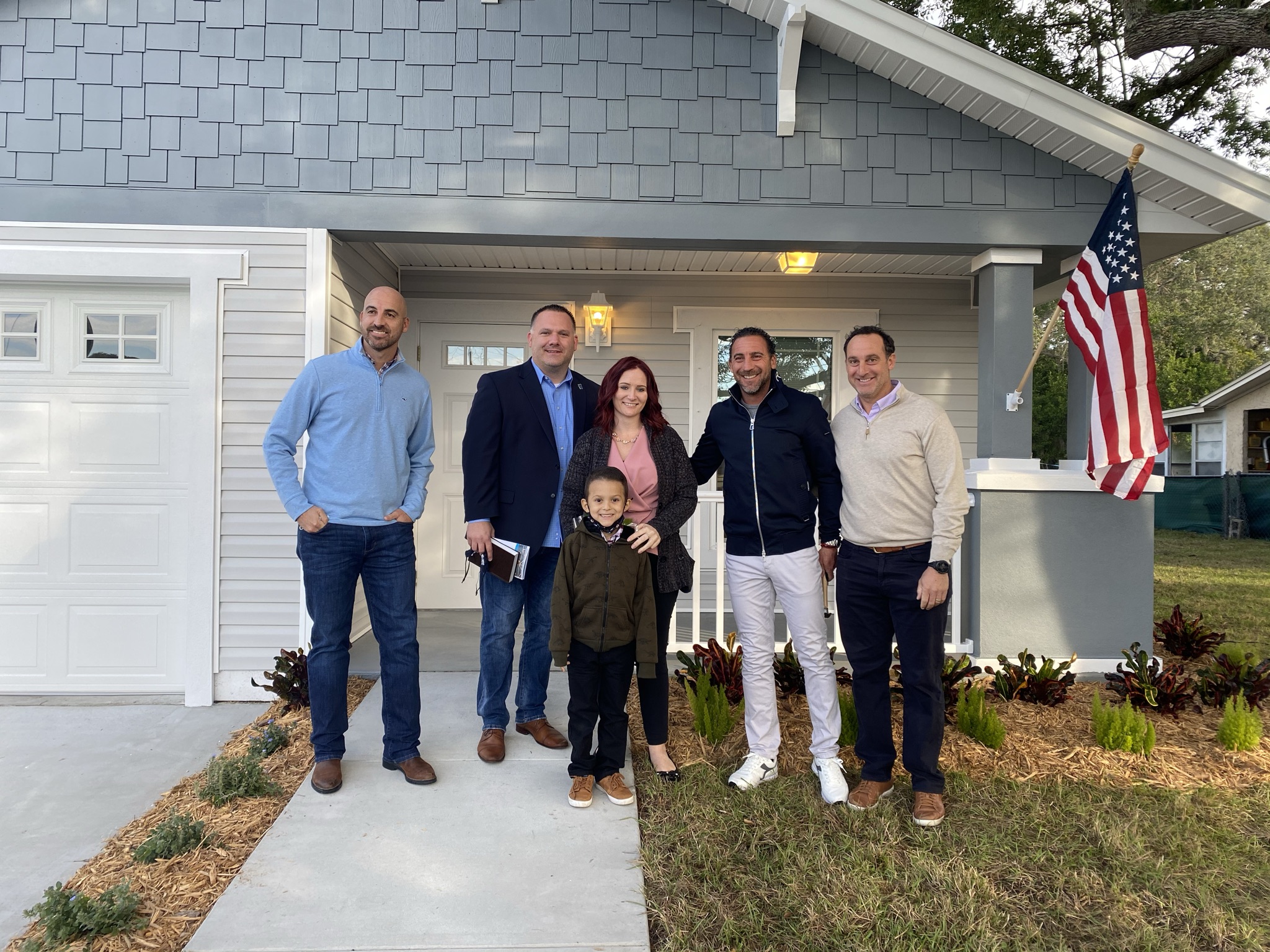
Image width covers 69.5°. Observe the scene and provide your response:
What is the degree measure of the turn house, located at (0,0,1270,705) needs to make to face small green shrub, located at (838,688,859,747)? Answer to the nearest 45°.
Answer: approximately 45° to its left

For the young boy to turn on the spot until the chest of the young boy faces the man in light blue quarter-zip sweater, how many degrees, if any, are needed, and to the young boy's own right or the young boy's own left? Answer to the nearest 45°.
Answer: approximately 90° to the young boy's own right

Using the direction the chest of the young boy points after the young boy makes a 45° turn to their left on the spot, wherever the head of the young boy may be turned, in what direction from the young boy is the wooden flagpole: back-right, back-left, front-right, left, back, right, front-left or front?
left

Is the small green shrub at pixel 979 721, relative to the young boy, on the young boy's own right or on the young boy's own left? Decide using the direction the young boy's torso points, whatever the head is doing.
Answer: on the young boy's own left

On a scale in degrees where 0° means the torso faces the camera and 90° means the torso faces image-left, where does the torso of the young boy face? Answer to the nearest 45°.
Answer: approximately 0°

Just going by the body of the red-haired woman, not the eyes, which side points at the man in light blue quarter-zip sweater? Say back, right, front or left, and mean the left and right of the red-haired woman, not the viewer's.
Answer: right

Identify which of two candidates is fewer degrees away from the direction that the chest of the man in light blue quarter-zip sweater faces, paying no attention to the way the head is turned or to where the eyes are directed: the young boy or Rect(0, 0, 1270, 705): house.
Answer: the young boy

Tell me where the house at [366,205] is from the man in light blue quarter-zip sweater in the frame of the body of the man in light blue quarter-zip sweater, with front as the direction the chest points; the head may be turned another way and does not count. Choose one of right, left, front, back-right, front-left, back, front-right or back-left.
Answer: back

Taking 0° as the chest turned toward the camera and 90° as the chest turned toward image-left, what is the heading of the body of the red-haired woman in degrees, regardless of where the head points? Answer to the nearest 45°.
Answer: approximately 0°

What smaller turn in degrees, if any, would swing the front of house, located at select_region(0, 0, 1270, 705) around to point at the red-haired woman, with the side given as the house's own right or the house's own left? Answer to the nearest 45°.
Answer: approximately 45° to the house's own left
